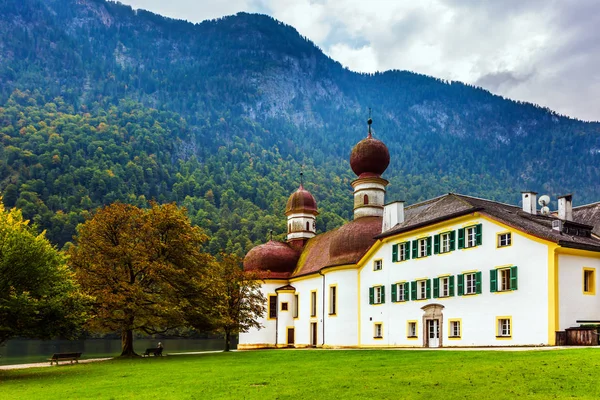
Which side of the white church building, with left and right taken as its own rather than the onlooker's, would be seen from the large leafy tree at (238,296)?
right

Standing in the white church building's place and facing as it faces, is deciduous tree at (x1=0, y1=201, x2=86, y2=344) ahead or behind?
ahead

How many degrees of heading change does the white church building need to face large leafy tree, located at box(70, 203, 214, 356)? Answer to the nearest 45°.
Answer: approximately 45° to its right

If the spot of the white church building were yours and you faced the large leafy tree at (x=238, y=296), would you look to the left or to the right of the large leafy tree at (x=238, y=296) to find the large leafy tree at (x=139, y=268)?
left

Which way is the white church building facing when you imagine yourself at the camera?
facing the viewer and to the left of the viewer
